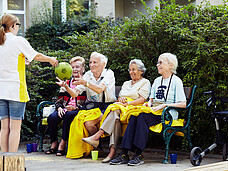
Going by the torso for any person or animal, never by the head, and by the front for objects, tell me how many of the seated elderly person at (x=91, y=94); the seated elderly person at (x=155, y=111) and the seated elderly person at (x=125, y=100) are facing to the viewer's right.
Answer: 0

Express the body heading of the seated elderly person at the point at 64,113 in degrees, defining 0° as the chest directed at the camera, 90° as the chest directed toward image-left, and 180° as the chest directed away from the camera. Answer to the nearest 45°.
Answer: approximately 45°

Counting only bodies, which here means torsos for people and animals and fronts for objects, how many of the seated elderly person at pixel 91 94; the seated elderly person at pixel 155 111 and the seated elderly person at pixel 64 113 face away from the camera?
0

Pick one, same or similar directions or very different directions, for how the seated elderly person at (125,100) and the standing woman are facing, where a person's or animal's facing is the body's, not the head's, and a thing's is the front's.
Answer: very different directions

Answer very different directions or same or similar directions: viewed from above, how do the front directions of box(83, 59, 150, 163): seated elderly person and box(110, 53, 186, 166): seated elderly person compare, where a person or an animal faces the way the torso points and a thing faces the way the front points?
same or similar directions

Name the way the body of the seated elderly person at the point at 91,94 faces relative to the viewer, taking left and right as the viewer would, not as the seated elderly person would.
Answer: facing the viewer and to the left of the viewer

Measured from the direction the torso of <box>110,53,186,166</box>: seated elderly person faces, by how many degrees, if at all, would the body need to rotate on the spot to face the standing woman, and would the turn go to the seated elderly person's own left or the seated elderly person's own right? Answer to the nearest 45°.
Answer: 0° — they already face them

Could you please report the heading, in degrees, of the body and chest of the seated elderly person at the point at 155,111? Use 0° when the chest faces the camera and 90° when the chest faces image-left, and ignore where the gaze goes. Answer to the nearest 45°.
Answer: approximately 45°

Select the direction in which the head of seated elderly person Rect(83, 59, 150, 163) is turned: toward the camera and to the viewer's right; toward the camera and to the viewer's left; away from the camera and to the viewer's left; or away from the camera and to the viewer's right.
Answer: toward the camera and to the viewer's left

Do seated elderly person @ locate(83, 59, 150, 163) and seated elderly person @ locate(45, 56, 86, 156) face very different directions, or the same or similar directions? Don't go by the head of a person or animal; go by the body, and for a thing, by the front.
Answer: same or similar directions

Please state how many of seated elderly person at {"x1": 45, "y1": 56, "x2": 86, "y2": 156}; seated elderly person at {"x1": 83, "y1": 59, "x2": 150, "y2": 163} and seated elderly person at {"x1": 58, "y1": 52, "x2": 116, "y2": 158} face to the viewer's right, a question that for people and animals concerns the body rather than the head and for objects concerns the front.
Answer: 0

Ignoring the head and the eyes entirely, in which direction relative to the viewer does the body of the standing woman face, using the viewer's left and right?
facing away from the viewer and to the right of the viewer

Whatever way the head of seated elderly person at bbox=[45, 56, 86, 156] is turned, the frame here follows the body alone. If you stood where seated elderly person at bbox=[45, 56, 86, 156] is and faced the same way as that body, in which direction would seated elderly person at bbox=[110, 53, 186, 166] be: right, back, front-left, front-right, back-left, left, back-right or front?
left
